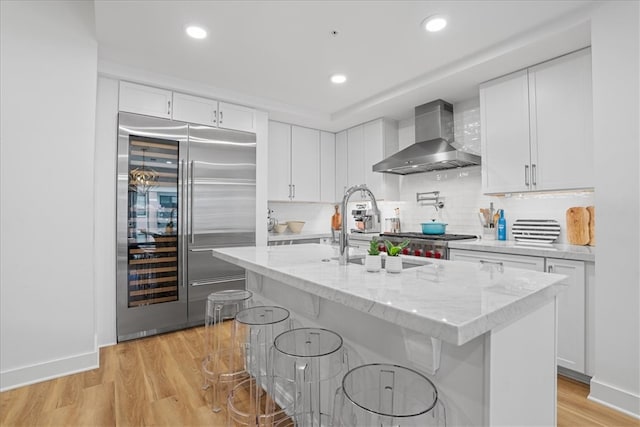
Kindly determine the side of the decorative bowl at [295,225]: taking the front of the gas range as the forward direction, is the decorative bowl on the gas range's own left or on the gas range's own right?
on the gas range's own right

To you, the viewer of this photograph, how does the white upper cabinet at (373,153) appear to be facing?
facing the viewer and to the left of the viewer

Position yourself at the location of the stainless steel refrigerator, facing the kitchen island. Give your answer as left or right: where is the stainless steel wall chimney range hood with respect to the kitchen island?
left

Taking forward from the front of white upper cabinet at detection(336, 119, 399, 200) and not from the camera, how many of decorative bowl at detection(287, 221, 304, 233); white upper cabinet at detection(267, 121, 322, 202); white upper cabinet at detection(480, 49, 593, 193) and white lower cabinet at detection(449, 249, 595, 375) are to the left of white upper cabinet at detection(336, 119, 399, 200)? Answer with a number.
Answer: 2

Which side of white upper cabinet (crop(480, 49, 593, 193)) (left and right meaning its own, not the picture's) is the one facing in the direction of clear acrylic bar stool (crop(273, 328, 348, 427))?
front

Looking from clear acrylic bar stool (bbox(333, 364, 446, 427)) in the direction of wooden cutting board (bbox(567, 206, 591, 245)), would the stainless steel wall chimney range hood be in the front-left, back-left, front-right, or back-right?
front-left

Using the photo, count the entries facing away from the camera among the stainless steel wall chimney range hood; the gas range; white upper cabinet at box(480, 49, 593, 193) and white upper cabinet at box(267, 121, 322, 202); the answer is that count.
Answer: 0

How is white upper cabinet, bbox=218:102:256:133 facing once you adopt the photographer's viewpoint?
facing the viewer and to the right of the viewer

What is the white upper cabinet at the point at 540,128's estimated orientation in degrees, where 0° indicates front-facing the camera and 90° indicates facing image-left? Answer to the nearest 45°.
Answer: approximately 45°

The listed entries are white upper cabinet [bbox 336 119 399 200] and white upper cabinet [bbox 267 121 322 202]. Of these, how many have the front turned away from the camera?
0

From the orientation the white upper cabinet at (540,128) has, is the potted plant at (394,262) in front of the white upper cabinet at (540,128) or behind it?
in front

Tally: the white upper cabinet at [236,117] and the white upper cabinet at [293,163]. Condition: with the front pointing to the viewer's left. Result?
0

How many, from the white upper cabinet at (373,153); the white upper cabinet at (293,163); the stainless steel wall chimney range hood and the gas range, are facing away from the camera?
0

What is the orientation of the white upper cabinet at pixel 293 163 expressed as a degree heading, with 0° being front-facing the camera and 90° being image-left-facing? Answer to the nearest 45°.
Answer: approximately 315°

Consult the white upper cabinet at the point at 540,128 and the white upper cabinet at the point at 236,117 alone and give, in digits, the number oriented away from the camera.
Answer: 0
